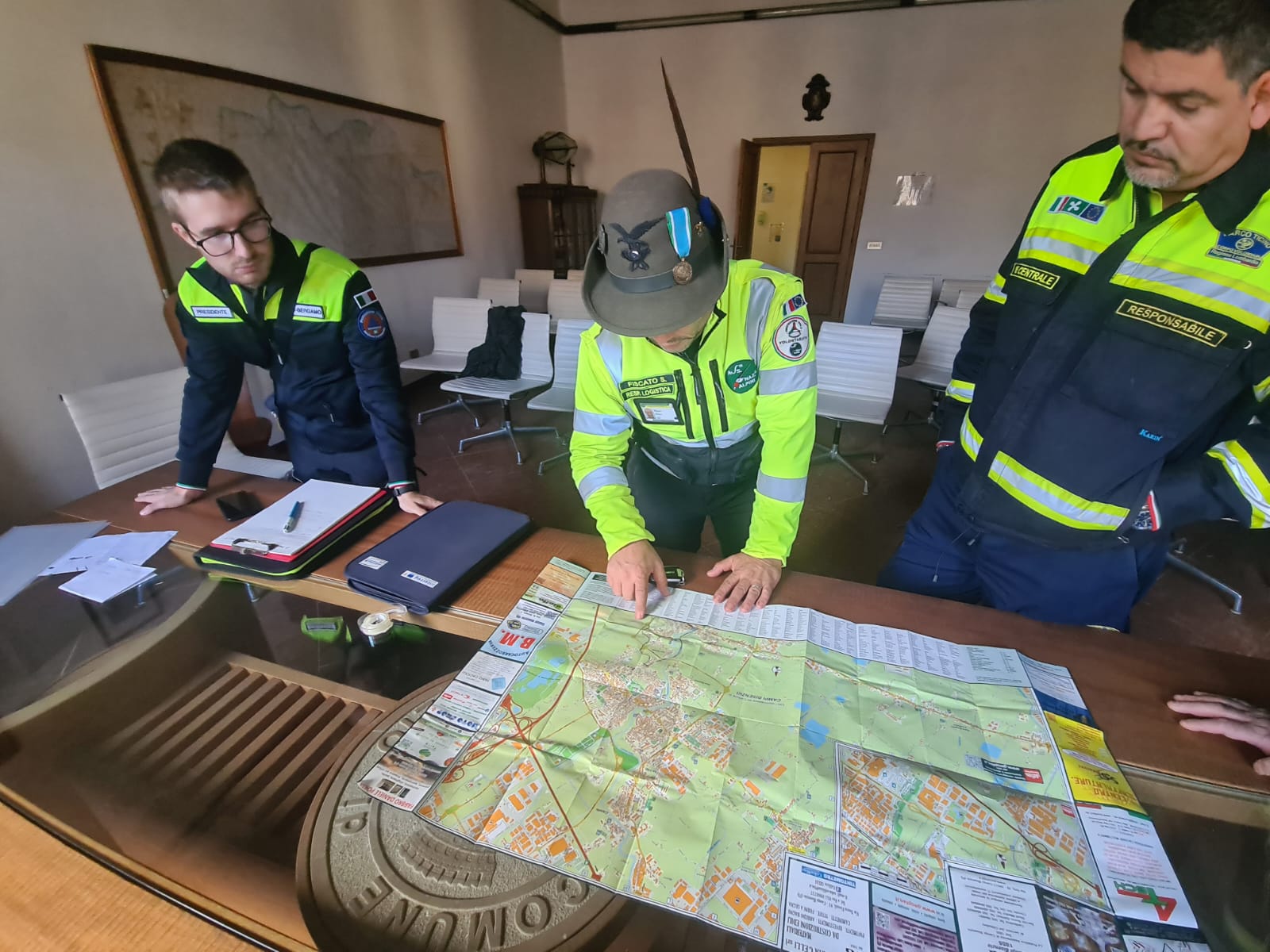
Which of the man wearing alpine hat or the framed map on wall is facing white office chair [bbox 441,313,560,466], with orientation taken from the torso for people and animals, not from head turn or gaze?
the framed map on wall

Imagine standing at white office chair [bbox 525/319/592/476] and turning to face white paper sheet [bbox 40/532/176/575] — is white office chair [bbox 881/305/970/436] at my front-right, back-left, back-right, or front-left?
back-left

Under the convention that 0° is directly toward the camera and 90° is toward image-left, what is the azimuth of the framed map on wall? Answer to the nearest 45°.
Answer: approximately 315°

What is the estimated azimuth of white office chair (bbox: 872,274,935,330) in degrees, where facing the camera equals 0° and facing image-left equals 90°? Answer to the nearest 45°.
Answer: approximately 45°

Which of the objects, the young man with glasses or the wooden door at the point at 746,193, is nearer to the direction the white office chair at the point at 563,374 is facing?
the young man with glasses

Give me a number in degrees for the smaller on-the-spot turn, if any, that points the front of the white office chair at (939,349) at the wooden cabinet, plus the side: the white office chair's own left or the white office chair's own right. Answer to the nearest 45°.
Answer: approximately 45° to the white office chair's own right

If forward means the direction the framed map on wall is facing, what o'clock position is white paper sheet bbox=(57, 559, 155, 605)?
The white paper sheet is roughly at 2 o'clock from the framed map on wall.

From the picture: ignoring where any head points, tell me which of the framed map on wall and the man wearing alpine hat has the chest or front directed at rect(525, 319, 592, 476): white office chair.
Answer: the framed map on wall

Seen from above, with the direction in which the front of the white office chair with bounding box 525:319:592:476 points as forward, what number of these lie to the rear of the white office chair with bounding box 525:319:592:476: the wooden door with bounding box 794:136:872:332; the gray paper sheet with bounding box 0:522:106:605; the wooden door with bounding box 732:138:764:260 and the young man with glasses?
2
